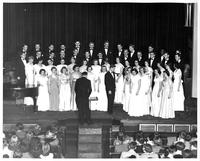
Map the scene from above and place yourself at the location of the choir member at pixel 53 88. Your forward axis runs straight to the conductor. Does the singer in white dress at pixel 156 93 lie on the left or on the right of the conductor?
left

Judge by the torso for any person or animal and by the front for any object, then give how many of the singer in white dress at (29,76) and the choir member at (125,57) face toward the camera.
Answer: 2

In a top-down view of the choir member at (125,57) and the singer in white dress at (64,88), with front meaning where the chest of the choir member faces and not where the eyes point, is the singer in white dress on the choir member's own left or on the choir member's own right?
on the choir member's own right

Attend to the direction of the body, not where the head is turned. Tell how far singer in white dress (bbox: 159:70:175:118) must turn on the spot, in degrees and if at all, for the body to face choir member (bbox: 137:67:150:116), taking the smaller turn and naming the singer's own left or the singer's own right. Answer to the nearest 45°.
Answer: approximately 45° to the singer's own right

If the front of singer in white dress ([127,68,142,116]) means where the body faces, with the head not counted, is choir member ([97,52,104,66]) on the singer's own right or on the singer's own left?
on the singer's own right

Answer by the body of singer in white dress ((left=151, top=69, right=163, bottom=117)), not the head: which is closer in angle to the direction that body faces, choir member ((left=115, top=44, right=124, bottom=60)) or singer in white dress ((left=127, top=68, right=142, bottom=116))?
the singer in white dress

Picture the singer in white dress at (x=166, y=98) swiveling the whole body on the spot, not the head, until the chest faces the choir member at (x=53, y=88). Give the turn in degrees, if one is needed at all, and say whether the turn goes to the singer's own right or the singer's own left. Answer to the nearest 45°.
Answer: approximately 45° to the singer's own right

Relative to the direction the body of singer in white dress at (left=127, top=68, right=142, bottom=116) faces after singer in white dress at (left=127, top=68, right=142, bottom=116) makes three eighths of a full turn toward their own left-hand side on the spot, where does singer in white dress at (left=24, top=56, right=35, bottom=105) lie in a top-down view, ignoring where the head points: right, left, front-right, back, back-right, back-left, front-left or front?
back

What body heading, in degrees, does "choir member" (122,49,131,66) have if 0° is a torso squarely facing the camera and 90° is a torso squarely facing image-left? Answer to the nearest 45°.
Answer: approximately 0°

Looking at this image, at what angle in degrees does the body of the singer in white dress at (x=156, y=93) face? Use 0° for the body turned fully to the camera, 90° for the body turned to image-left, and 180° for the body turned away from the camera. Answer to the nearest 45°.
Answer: approximately 45°
